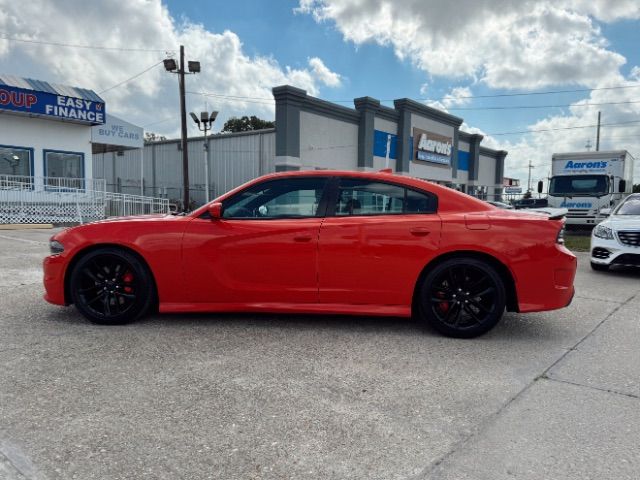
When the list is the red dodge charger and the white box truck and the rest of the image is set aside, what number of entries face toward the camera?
1

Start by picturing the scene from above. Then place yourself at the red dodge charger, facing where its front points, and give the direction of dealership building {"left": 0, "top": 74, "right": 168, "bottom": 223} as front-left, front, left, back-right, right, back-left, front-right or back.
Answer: front-right

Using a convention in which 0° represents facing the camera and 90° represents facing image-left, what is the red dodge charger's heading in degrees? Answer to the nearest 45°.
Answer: approximately 90°

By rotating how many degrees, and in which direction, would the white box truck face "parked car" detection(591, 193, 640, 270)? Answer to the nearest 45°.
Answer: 0° — it already faces it

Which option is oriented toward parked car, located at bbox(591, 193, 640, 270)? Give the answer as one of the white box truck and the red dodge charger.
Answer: the white box truck

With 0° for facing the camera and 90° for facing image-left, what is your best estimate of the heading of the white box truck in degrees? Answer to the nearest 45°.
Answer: approximately 0°

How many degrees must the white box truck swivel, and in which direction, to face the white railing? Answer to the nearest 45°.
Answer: approximately 90° to its right

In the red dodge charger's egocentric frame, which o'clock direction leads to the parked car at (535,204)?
The parked car is roughly at 4 o'clock from the red dodge charger.

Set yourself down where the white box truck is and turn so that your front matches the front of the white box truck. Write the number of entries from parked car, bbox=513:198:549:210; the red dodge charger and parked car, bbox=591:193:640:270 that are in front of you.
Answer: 2

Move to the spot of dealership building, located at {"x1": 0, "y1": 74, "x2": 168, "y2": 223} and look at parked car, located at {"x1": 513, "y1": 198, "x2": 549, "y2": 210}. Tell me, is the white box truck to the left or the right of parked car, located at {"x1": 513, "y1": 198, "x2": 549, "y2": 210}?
right

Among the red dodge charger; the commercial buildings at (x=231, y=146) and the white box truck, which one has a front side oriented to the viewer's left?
the red dodge charger
